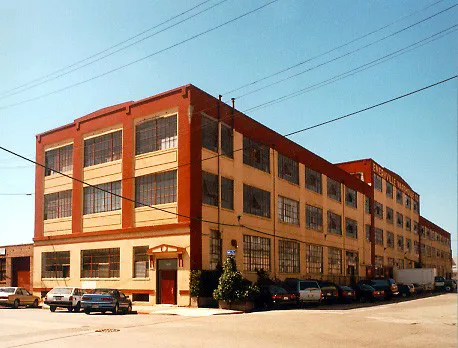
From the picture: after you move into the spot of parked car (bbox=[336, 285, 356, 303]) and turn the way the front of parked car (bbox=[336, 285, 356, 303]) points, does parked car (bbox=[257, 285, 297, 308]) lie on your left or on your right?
on your left

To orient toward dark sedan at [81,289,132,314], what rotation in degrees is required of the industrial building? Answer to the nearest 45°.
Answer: approximately 45° to its left

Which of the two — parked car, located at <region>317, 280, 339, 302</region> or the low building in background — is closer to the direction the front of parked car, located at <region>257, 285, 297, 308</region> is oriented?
the low building in background

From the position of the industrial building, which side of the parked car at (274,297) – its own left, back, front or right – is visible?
front

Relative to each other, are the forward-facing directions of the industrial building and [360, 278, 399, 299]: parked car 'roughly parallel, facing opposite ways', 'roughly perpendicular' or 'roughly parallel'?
roughly perpendicular

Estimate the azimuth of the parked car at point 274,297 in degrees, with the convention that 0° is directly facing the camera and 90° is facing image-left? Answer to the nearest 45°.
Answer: approximately 135°

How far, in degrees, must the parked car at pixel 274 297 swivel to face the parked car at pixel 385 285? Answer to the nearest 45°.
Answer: approximately 90° to its right

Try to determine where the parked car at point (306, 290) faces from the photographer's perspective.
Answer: facing away from the viewer and to the left of the viewer

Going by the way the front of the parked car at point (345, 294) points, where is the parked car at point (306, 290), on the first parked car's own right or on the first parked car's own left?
on the first parked car's own left

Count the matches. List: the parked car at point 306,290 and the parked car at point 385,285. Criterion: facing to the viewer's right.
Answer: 0

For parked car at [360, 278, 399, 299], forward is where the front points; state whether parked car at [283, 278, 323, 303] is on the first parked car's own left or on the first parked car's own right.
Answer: on the first parked car's own left

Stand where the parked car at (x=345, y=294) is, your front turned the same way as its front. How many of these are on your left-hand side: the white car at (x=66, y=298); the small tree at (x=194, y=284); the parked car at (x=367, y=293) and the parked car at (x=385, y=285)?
2
